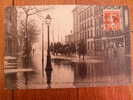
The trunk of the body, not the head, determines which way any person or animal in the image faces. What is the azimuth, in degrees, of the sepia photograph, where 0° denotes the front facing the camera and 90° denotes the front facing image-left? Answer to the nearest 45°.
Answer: approximately 0°
